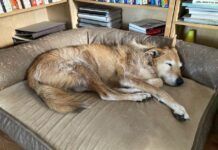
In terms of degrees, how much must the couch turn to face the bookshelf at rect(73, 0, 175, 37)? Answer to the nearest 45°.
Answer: approximately 135° to its left

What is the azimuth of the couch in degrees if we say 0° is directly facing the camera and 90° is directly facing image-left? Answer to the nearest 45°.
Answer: approximately 0°

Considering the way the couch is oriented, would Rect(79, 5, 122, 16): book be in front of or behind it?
behind

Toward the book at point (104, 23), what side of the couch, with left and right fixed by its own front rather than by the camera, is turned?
back

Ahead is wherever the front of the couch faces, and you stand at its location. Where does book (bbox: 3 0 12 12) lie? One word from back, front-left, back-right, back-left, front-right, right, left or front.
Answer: back-right

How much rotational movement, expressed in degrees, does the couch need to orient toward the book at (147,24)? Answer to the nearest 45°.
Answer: approximately 135° to its left

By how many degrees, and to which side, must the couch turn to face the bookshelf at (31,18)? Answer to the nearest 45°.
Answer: approximately 135° to its right

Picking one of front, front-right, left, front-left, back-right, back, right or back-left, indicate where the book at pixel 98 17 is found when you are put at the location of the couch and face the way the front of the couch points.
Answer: back

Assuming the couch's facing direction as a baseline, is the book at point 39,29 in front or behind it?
behind

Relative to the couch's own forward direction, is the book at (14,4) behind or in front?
behind
